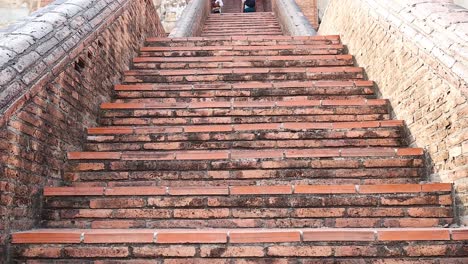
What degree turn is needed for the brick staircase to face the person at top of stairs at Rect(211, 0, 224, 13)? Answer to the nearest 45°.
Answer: approximately 180°

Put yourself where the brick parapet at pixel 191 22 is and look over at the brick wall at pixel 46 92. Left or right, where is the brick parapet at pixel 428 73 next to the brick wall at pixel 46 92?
left

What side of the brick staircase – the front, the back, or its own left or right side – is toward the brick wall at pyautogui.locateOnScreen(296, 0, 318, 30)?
back

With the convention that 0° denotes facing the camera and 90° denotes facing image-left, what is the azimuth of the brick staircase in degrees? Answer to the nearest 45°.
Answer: approximately 0°

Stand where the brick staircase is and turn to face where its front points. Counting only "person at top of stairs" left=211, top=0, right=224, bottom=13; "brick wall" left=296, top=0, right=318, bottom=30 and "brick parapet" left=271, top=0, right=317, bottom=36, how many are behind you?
3

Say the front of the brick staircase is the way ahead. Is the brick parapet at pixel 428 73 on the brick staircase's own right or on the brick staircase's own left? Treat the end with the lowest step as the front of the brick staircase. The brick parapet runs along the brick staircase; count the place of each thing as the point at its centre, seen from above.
on the brick staircase's own left

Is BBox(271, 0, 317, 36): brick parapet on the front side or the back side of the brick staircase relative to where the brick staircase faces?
on the back side

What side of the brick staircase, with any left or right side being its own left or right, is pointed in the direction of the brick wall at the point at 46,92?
right

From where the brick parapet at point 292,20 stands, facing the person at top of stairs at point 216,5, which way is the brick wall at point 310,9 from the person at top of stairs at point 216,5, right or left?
right

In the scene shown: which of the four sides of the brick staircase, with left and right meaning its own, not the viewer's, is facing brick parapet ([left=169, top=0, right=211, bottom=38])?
back
